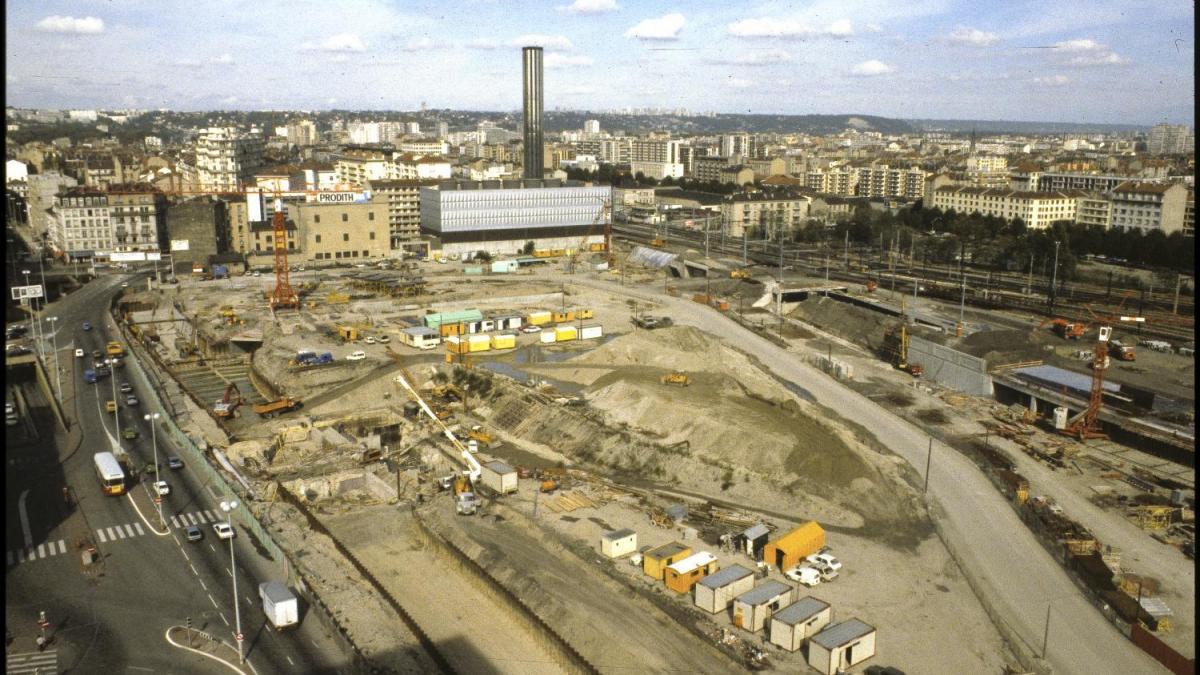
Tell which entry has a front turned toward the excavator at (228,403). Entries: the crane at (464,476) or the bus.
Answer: the crane at (464,476)

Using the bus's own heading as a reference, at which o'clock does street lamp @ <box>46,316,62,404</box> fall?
The street lamp is roughly at 6 o'clock from the bus.

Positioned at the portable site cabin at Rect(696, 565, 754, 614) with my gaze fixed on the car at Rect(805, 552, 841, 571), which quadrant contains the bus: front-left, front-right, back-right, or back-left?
back-left

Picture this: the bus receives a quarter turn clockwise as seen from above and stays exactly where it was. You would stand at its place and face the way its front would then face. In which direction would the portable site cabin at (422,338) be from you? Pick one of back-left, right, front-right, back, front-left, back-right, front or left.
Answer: back-right

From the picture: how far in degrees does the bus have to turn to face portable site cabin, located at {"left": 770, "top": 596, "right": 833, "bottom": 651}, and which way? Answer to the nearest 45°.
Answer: approximately 45° to its left

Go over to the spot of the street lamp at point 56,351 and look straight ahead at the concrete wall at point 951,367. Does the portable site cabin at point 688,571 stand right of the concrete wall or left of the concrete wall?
right

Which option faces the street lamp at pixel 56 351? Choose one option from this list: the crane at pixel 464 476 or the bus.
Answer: the crane

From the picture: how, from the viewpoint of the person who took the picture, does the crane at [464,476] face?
facing away from the viewer and to the left of the viewer

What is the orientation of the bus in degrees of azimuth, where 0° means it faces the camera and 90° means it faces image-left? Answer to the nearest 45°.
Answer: approximately 0°
